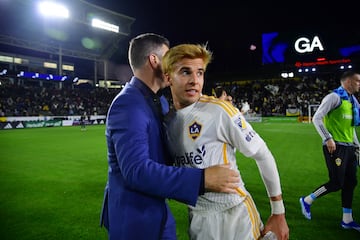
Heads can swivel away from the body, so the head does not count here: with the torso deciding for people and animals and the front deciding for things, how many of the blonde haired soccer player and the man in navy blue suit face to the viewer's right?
1

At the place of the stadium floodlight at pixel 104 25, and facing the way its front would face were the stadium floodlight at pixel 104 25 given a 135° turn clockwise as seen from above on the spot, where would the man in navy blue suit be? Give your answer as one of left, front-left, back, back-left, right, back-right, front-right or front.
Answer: left

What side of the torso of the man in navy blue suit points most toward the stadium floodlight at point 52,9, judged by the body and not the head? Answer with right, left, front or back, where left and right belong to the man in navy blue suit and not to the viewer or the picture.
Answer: left

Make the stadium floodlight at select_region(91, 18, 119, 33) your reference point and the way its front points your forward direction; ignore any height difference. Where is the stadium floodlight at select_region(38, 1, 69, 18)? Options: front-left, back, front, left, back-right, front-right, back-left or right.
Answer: right

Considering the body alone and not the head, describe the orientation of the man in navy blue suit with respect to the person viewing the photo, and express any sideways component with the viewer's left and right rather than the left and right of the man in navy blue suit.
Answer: facing to the right of the viewer

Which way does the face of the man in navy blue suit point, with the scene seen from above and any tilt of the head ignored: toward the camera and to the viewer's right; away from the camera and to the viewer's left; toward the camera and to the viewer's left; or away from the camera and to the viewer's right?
away from the camera and to the viewer's right

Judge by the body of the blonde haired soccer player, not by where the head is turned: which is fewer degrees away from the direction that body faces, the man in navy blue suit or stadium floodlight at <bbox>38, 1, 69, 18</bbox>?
the man in navy blue suit

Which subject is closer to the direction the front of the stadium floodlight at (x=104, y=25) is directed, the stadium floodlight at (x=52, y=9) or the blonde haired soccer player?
the blonde haired soccer player

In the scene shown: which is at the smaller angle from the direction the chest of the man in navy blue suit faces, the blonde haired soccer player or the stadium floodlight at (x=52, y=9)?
the blonde haired soccer player

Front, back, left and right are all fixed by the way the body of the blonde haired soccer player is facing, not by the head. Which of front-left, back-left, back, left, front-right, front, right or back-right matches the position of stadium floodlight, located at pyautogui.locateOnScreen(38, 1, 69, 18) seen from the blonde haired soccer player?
right
